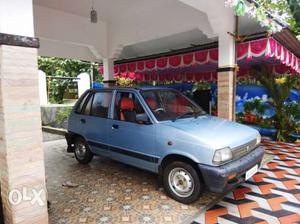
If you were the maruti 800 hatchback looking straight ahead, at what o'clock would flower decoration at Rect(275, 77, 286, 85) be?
The flower decoration is roughly at 9 o'clock from the maruti 800 hatchback.

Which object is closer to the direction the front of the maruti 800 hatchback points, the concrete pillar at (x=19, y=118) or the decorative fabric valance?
the concrete pillar

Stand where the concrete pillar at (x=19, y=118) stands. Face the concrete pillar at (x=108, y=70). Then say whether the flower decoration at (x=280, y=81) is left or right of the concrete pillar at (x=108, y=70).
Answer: right

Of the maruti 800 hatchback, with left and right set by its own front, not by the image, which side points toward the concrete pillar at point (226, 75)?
left

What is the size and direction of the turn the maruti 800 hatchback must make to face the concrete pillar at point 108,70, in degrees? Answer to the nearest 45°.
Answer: approximately 180°

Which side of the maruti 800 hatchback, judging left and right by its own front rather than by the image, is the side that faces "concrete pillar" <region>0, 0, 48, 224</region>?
right

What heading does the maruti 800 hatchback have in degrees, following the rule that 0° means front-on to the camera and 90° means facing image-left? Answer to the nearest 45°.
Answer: approximately 315°

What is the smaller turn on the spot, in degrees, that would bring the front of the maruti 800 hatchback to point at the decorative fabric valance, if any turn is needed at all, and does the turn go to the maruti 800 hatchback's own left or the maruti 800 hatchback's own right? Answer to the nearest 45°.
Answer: approximately 135° to the maruti 800 hatchback's own left
